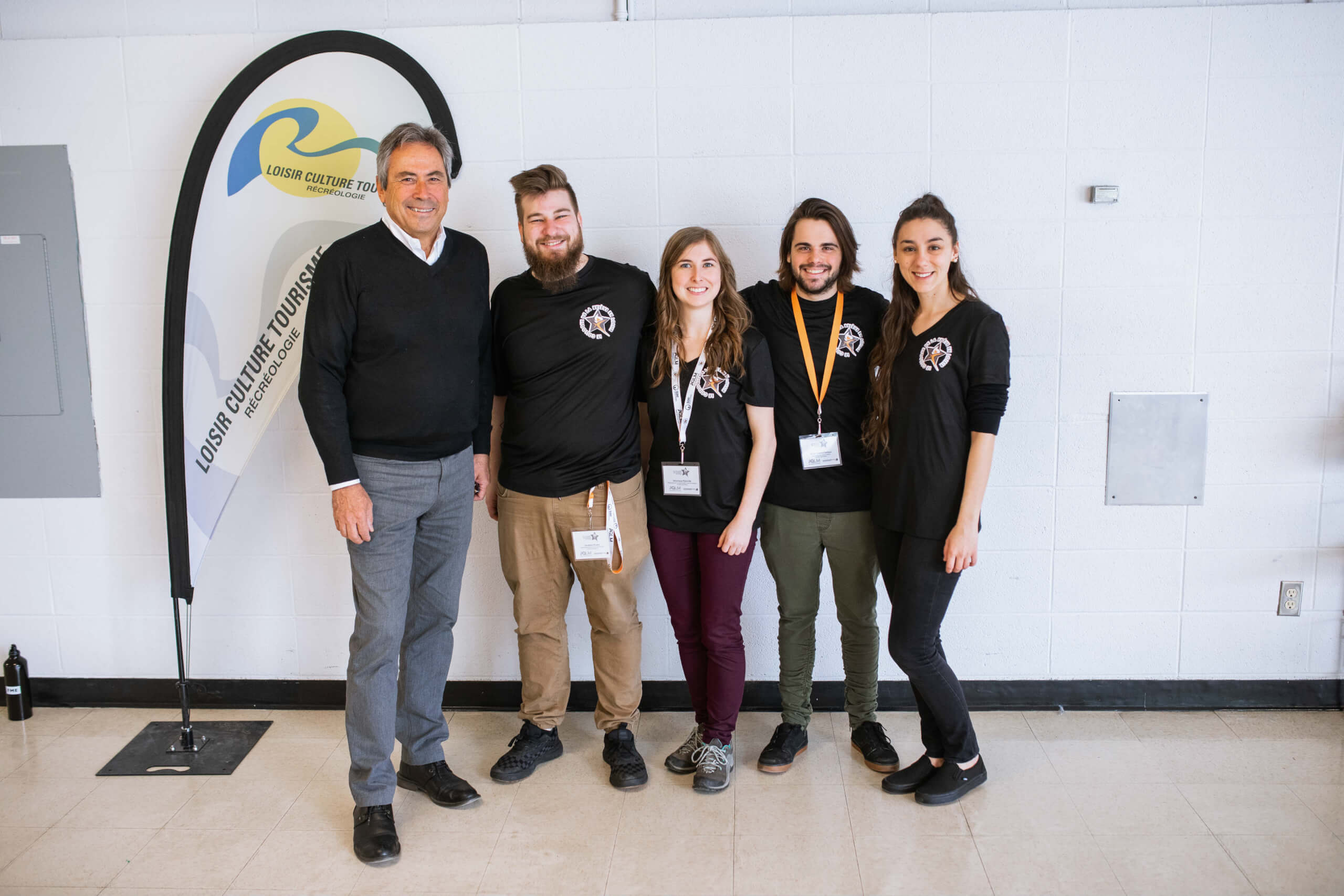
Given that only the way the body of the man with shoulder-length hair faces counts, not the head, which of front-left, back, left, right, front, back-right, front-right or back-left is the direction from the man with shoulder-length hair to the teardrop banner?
right

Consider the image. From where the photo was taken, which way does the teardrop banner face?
toward the camera

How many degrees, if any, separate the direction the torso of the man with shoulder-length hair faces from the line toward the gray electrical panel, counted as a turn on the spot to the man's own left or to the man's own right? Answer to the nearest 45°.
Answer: approximately 90° to the man's own right

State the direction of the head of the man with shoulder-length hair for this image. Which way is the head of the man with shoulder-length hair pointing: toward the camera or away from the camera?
toward the camera

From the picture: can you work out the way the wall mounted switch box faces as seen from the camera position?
facing the viewer

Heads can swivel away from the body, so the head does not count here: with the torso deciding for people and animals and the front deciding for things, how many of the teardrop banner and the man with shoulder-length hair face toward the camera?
2

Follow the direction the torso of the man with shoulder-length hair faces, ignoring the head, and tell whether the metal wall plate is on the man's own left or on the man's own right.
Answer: on the man's own left

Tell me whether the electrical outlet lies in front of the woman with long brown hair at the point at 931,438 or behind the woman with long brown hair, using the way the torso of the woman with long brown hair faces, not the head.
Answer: behind

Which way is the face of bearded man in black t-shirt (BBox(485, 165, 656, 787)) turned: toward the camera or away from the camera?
toward the camera

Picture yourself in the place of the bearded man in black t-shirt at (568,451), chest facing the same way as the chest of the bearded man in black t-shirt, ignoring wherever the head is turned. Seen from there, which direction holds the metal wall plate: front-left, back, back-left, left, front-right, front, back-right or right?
left

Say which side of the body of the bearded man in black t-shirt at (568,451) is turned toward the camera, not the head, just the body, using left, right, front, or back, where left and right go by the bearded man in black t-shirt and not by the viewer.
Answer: front

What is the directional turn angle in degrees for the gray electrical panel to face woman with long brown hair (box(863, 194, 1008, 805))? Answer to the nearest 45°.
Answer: approximately 45° to its left

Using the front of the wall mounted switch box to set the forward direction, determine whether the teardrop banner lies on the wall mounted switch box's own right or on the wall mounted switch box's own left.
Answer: on the wall mounted switch box's own right

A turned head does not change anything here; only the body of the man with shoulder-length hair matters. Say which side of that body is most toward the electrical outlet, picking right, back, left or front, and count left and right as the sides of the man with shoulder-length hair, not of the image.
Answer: left

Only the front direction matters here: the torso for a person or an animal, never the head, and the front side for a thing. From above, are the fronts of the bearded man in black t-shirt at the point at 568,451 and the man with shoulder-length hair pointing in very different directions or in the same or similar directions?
same or similar directions

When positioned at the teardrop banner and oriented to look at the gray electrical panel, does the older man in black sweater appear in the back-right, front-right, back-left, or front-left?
back-left
